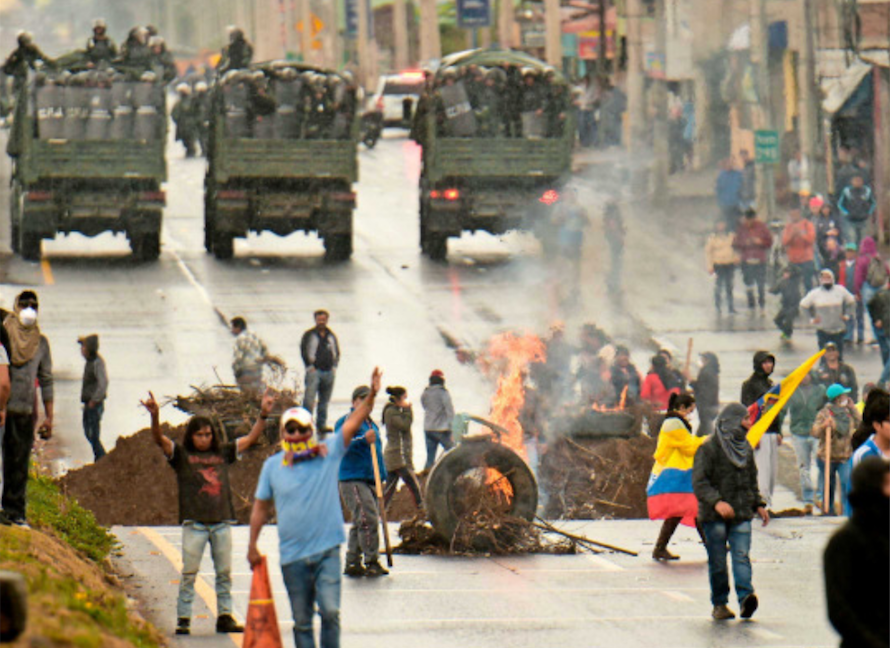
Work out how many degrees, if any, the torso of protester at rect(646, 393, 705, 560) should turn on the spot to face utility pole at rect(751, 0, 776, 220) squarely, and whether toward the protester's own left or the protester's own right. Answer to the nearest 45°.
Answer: approximately 90° to the protester's own left

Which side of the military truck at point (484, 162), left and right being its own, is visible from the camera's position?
back

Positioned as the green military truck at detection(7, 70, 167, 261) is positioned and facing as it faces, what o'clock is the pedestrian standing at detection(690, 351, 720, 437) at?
The pedestrian standing is roughly at 5 o'clock from the green military truck.

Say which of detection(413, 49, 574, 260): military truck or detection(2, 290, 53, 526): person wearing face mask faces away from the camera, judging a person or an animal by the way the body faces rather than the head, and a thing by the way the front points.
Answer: the military truck

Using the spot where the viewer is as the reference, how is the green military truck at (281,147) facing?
facing away from the viewer

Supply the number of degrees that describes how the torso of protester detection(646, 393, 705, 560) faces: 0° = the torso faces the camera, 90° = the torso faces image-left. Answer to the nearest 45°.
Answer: approximately 270°

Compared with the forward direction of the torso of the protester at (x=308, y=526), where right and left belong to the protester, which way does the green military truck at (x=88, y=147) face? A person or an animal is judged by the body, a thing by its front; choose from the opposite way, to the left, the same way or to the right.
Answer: the opposite way

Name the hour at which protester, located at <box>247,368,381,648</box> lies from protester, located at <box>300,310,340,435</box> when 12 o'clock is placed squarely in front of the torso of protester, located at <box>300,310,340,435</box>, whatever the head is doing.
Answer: protester, located at <box>247,368,381,648</box> is roughly at 12 o'clock from protester, located at <box>300,310,340,435</box>.

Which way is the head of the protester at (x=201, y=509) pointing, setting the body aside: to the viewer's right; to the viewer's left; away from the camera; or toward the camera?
toward the camera

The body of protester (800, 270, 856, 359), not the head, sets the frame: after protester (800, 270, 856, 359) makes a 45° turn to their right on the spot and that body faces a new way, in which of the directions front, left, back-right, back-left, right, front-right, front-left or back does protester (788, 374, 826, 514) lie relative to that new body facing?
front-left

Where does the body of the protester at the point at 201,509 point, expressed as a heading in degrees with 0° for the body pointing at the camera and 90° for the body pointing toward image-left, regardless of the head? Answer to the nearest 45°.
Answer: approximately 0°
